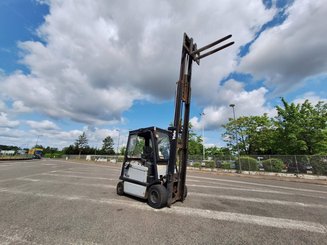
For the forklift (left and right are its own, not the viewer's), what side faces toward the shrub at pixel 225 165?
left

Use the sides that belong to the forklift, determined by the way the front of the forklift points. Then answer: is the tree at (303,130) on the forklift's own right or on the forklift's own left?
on the forklift's own left

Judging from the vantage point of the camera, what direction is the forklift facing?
facing the viewer and to the right of the viewer

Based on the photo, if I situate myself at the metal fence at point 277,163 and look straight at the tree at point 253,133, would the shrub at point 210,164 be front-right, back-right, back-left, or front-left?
front-left

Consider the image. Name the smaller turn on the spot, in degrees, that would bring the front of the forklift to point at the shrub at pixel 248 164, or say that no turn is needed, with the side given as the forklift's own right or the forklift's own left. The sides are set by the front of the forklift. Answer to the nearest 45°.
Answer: approximately 90° to the forklift's own left

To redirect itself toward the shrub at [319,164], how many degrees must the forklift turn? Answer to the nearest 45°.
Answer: approximately 90° to its left

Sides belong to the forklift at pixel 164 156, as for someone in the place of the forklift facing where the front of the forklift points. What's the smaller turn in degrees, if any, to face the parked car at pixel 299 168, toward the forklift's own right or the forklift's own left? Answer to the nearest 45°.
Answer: approximately 90° to the forklift's own left

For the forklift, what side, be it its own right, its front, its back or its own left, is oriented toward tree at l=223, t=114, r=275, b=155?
left

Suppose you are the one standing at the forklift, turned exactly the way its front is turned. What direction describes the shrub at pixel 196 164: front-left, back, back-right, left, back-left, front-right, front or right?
back-left
